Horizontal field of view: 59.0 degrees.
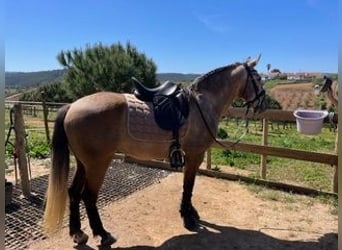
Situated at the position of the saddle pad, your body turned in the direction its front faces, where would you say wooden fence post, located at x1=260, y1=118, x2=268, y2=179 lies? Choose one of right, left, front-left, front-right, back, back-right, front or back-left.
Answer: front-left

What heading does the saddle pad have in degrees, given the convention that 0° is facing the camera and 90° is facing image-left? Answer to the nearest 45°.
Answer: approximately 270°

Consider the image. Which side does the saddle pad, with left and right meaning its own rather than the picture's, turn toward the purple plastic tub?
front

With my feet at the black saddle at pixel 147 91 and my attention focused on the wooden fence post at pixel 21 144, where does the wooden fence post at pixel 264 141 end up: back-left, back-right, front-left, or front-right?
back-right

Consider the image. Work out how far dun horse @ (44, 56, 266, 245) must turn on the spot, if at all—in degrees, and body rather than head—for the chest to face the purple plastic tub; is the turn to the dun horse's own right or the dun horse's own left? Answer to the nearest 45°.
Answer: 0° — it already faces it

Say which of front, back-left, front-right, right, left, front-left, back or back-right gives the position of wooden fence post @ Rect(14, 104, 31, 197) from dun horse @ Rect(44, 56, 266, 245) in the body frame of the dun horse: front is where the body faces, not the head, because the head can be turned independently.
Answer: back-left

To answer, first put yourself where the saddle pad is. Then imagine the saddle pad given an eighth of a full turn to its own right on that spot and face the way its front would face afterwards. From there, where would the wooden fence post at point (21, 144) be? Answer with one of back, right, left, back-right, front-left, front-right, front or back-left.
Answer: back

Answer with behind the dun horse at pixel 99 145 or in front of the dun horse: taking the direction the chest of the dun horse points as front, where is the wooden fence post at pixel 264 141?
in front

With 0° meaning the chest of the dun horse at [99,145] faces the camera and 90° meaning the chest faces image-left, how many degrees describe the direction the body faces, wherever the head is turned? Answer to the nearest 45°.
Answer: approximately 270°
